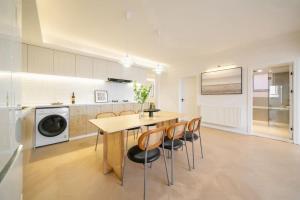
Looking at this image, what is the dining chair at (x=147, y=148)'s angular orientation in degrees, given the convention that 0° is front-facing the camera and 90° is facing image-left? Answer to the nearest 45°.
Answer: approximately 135°

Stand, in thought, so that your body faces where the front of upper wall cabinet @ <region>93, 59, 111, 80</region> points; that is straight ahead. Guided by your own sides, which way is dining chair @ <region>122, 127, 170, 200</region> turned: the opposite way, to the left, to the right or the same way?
the opposite way

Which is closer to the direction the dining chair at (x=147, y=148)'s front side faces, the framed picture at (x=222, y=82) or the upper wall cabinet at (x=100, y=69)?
the upper wall cabinet

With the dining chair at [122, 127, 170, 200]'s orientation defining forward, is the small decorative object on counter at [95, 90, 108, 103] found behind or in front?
in front

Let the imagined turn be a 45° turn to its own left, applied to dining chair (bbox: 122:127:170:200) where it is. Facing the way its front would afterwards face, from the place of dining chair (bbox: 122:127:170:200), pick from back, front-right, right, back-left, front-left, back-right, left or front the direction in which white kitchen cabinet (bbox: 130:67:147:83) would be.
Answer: right

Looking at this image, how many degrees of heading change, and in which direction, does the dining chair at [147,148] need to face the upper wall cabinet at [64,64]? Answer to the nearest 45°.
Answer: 0° — it already faces it

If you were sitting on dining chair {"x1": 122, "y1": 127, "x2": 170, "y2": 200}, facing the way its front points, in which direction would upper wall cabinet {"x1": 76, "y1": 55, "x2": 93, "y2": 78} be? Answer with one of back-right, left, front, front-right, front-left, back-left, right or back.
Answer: front

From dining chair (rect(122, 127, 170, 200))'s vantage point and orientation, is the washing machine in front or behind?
in front

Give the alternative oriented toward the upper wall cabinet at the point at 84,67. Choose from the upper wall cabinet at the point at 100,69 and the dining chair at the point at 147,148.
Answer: the dining chair

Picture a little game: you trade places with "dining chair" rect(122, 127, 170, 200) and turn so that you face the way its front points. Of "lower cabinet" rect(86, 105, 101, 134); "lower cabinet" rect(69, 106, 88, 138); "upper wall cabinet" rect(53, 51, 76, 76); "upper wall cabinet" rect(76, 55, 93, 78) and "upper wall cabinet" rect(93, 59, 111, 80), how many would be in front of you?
5

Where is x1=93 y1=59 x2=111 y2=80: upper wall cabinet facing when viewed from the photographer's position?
facing the viewer and to the right of the viewer

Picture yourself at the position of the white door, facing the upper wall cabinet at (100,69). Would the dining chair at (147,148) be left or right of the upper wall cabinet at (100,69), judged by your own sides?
left

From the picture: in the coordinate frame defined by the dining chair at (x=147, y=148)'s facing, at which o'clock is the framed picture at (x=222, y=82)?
The framed picture is roughly at 3 o'clock from the dining chair.
